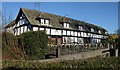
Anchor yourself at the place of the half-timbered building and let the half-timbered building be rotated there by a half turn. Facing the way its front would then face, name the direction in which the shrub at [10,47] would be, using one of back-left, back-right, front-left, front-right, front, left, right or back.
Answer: back-left

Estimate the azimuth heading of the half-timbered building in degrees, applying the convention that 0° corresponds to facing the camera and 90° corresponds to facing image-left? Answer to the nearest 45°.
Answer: approximately 315°

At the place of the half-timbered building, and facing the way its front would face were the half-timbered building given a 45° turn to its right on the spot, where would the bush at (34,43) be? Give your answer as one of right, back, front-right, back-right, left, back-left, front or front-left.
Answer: front
